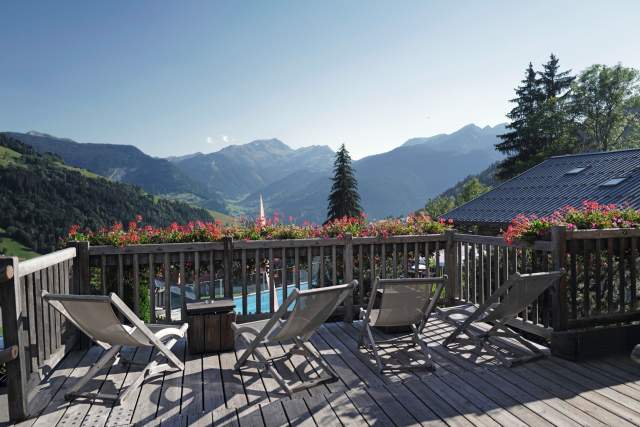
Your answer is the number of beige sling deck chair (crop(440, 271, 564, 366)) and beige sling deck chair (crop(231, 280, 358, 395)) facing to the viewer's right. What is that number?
0

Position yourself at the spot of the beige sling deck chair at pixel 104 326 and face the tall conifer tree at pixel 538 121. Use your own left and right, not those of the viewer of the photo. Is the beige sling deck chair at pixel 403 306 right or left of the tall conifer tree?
right

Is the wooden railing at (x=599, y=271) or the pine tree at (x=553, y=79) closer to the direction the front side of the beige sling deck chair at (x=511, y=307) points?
the pine tree

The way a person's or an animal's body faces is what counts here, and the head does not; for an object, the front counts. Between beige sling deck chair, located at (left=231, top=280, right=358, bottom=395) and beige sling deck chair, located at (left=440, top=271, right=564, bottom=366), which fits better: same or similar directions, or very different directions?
same or similar directions

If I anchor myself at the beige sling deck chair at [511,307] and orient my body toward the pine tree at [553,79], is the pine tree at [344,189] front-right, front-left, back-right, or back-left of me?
front-left

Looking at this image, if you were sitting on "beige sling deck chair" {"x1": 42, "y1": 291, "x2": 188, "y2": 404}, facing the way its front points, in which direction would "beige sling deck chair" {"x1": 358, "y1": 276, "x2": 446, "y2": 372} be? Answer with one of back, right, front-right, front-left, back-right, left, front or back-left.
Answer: front-right

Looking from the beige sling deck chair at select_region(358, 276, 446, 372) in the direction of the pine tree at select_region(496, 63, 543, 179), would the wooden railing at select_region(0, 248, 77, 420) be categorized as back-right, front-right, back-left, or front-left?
back-left

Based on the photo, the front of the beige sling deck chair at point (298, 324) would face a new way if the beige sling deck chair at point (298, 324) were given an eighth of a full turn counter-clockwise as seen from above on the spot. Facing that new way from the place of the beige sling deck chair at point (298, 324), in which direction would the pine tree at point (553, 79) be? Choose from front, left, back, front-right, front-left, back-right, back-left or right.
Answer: back-right
